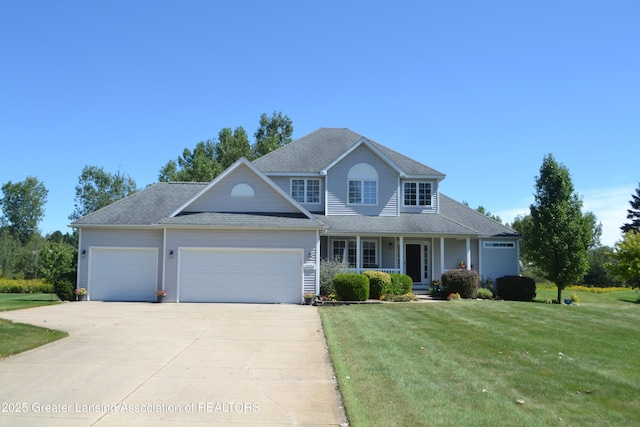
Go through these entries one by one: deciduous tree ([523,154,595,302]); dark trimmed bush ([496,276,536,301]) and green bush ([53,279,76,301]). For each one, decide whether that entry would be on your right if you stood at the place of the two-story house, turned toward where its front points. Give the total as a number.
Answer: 1

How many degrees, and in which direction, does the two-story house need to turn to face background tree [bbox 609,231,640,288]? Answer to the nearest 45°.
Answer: approximately 90° to its left

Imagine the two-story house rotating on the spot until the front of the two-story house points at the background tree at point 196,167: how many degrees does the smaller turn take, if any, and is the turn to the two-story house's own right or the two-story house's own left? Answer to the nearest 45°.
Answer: approximately 180°

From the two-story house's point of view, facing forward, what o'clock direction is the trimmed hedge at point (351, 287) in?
The trimmed hedge is roughly at 10 o'clock from the two-story house.

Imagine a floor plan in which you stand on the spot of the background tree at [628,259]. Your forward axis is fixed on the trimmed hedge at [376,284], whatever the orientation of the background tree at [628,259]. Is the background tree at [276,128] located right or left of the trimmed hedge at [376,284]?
right

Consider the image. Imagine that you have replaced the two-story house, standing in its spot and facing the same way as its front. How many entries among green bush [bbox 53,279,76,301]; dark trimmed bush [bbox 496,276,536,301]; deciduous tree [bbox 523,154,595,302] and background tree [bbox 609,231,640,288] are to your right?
1

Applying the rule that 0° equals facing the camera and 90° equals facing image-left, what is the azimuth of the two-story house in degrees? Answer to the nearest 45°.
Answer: approximately 0°

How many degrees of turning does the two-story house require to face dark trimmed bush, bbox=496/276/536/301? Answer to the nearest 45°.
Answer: approximately 90° to its left

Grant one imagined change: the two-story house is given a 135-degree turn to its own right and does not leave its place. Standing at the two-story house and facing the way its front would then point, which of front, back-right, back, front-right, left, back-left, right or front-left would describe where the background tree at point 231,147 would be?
front-right

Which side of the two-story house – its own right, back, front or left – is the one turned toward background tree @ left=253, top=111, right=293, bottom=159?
back

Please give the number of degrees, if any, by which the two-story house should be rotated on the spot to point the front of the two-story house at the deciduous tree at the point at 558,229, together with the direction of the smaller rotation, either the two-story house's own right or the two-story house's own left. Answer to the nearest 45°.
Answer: approximately 90° to the two-story house's own left

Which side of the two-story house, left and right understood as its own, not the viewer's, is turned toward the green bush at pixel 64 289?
right
